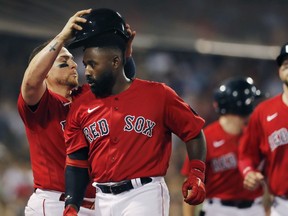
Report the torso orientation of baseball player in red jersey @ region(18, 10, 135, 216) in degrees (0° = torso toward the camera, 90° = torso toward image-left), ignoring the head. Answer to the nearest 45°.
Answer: approximately 315°

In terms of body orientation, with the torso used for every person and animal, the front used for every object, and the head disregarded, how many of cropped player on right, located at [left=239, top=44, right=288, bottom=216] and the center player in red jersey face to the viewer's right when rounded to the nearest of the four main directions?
0

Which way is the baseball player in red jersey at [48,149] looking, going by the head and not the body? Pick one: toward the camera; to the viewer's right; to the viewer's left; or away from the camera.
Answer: to the viewer's right

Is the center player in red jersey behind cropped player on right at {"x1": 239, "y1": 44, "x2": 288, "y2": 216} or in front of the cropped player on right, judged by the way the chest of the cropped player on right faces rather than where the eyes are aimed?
in front

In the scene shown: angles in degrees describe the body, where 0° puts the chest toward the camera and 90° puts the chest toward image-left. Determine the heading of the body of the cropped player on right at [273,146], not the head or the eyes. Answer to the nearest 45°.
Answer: approximately 0°

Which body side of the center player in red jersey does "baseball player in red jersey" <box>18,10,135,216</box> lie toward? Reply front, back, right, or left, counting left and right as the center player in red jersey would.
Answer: right

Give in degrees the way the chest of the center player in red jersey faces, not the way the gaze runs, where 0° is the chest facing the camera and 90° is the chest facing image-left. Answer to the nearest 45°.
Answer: approximately 45°
